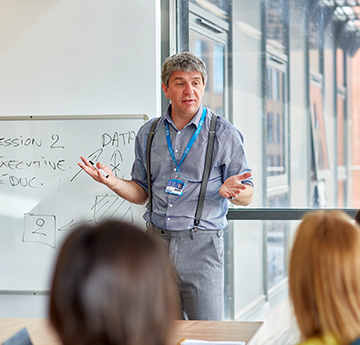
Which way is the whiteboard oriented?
toward the camera

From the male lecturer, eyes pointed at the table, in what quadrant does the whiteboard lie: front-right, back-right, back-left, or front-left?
back-right

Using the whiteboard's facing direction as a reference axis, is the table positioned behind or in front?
in front

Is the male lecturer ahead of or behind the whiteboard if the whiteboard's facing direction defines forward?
ahead
